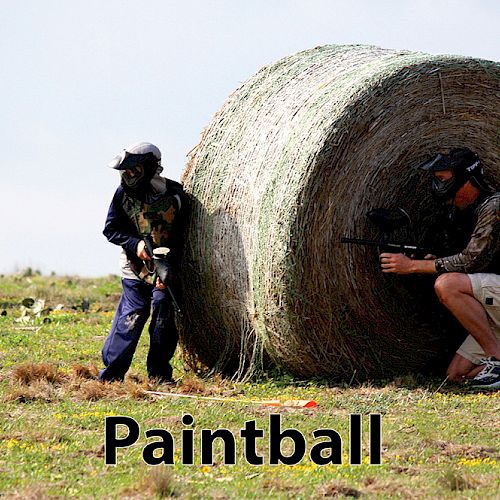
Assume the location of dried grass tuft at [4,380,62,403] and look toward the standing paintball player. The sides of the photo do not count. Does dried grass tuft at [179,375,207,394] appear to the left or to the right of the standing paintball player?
right

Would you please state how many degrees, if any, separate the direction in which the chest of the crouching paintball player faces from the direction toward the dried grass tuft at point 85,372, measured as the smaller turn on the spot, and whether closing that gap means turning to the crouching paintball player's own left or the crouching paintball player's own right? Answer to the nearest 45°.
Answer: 0° — they already face it

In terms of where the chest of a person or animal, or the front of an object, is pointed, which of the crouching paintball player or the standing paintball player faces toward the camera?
the standing paintball player

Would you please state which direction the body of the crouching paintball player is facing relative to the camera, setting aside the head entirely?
to the viewer's left

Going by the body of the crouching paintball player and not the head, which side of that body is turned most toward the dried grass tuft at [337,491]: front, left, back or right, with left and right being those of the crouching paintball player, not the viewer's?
left

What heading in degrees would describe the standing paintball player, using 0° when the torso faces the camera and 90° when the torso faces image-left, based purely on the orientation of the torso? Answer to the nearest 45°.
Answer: approximately 0°

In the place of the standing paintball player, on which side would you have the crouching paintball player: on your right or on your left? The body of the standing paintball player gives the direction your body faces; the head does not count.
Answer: on your left

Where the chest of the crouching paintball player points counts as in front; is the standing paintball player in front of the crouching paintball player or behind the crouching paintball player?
in front

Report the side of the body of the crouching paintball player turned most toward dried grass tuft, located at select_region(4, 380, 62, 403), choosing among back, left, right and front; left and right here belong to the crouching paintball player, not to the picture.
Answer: front

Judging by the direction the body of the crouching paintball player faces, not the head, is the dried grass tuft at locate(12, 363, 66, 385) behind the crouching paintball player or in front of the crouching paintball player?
in front

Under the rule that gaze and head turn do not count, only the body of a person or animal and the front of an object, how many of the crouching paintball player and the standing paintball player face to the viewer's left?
1

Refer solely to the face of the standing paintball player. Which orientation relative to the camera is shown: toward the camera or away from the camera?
toward the camera
